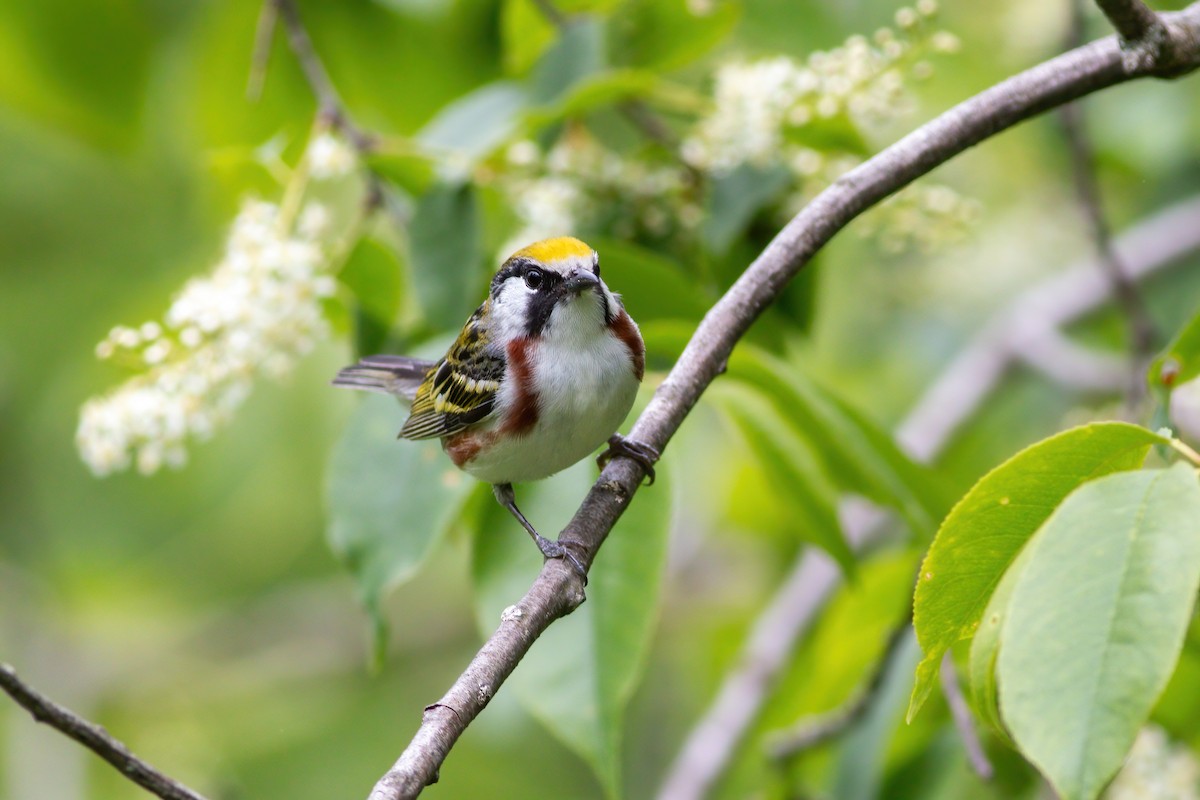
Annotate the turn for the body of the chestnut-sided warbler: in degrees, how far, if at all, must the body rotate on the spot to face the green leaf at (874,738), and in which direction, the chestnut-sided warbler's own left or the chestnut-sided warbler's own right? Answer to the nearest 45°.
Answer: approximately 135° to the chestnut-sided warbler's own left

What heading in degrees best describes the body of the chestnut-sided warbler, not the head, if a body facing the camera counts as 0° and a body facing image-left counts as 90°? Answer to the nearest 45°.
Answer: approximately 315°
